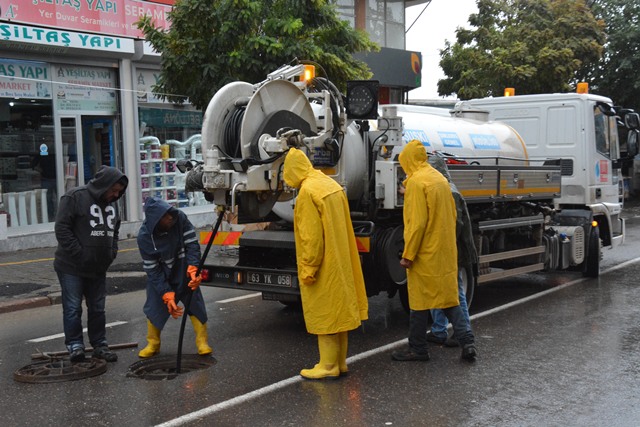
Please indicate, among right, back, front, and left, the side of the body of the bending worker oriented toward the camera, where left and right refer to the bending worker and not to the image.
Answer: front

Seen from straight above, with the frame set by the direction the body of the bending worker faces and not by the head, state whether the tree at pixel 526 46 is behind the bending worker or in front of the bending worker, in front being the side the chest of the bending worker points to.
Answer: behind

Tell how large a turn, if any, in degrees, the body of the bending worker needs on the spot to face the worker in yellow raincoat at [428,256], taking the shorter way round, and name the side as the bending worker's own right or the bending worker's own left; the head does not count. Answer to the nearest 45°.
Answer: approximately 90° to the bending worker's own left

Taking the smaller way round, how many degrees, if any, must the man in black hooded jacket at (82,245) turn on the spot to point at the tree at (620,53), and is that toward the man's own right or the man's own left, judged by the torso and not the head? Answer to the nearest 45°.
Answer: approximately 90° to the man's own left

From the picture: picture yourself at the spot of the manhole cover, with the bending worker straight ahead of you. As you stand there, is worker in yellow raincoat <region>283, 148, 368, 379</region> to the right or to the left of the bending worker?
right

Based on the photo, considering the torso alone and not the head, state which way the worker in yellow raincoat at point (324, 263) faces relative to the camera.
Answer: to the viewer's left

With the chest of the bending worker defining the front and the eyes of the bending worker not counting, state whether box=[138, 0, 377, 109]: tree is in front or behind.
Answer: behind

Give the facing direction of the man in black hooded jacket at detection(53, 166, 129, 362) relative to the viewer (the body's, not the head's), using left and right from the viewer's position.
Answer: facing the viewer and to the right of the viewer

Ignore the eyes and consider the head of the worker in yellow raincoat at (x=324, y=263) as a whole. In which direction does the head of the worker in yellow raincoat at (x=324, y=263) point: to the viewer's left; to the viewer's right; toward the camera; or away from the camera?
to the viewer's left

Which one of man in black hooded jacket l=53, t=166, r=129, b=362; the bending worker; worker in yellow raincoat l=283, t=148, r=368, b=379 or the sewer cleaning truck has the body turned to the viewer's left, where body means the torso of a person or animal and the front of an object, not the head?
the worker in yellow raincoat

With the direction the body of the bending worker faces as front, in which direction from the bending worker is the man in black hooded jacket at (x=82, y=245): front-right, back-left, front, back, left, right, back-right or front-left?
right
